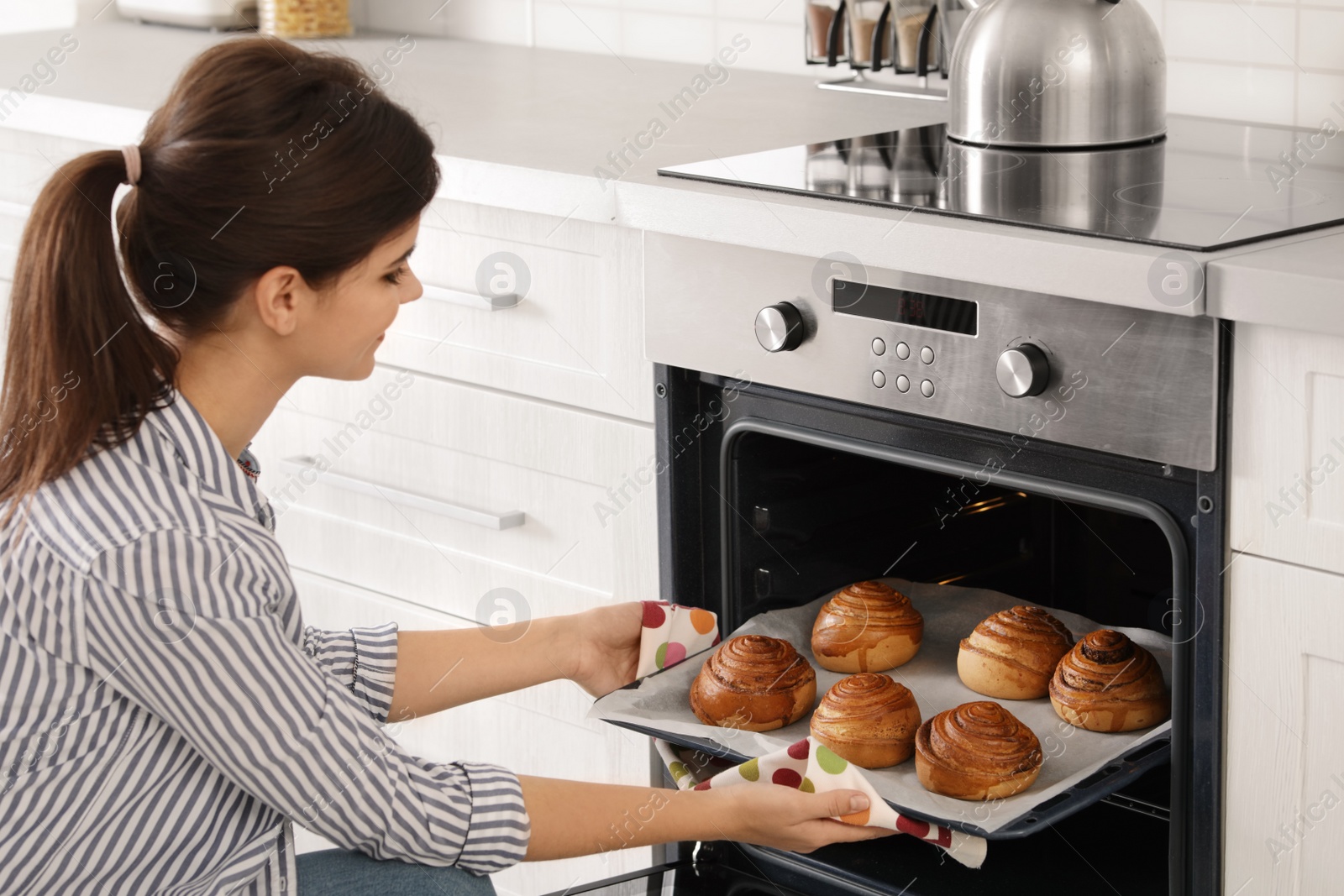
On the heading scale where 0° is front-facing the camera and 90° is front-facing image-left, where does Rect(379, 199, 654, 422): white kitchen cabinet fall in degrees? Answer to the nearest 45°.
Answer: approximately 45°

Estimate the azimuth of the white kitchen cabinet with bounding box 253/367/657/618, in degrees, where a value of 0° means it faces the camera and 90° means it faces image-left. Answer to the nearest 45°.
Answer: approximately 45°

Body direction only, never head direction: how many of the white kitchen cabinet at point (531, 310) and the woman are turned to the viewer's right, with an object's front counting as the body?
1

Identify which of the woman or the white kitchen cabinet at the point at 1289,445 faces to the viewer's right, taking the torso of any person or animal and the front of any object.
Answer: the woman

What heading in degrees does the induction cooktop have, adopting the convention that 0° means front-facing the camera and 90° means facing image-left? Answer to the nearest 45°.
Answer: approximately 45°

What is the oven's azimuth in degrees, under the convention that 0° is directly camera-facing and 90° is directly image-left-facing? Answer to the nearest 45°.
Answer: approximately 45°
